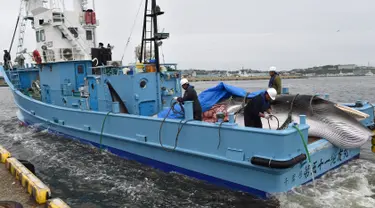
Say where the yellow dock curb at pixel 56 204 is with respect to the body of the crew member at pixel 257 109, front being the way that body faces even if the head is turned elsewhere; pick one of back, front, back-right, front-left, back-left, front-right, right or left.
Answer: back-right

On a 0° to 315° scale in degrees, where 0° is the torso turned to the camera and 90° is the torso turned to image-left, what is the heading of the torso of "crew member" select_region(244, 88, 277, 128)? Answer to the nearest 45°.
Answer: approximately 270°

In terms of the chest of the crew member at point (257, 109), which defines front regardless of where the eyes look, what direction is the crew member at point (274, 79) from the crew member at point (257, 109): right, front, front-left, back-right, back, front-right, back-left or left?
left

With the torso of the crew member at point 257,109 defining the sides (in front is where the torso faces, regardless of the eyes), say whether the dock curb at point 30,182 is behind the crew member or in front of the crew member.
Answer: behind

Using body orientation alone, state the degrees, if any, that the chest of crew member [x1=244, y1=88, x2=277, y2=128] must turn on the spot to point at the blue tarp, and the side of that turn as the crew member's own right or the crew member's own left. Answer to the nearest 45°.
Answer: approximately 135° to the crew member's own left
